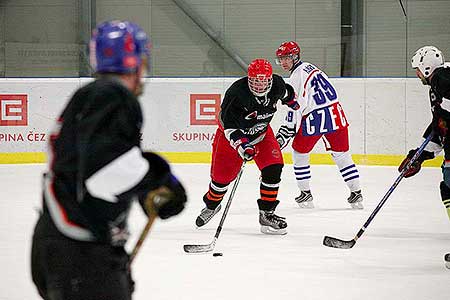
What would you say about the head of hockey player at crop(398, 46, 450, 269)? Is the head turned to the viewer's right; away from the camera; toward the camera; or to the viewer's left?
to the viewer's left

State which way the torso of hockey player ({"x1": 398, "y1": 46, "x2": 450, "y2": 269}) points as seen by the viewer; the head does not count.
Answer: to the viewer's left

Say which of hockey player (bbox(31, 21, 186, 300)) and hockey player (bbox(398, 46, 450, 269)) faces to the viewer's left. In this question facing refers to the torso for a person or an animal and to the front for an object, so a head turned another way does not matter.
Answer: hockey player (bbox(398, 46, 450, 269))

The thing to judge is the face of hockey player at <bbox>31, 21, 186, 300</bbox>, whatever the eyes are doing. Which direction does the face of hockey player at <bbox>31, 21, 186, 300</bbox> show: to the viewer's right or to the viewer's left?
to the viewer's right

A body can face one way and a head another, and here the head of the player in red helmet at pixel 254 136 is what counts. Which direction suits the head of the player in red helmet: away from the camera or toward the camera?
toward the camera

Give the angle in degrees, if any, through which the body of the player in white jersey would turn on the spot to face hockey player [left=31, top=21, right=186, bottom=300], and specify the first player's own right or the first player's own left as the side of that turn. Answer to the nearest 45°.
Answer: approximately 135° to the first player's own left

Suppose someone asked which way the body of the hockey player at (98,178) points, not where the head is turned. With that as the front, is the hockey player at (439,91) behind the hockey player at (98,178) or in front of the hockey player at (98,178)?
in front

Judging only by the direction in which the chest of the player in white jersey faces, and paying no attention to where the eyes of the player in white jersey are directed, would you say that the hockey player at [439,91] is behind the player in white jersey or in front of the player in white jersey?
behind

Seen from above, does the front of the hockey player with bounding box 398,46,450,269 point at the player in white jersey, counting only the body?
no

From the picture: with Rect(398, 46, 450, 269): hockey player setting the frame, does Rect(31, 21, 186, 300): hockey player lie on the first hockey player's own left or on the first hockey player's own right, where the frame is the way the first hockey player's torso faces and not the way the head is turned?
on the first hockey player's own left

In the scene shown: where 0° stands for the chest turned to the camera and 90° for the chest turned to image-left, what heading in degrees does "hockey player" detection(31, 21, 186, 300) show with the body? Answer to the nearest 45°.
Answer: approximately 225°

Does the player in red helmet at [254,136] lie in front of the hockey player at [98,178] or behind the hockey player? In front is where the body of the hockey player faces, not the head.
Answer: in front
